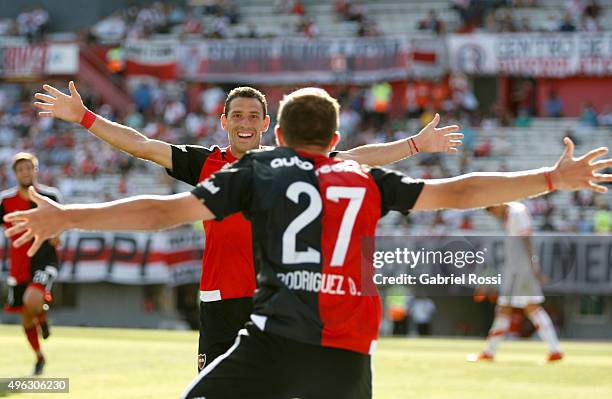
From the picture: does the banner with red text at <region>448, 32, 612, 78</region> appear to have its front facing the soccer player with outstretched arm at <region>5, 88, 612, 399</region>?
yes

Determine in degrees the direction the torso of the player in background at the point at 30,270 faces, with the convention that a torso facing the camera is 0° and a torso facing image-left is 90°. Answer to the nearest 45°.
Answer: approximately 0°

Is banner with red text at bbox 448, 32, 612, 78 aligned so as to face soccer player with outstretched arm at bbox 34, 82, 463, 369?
yes

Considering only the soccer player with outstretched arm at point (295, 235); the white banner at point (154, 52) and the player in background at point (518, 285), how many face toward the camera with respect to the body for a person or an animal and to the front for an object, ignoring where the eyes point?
1

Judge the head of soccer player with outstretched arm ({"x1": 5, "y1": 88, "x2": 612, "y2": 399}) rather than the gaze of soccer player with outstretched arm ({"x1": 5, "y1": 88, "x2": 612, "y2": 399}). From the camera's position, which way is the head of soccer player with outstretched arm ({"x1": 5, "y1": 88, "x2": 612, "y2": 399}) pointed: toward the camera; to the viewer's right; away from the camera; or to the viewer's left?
away from the camera

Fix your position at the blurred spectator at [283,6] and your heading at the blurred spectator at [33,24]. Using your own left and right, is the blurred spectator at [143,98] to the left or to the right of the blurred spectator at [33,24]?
left

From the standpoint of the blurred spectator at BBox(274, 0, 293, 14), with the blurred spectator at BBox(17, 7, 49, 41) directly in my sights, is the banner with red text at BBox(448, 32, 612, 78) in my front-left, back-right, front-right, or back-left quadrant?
back-left

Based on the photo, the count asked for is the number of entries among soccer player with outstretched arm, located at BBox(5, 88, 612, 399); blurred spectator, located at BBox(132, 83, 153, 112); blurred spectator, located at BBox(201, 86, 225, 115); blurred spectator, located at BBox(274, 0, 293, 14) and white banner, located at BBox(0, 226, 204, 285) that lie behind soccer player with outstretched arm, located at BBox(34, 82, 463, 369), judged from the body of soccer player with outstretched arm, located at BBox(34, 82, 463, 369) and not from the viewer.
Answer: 4

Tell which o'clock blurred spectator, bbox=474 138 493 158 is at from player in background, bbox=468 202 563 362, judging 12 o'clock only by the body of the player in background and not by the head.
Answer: The blurred spectator is roughly at 3 o'clock from the player in background.

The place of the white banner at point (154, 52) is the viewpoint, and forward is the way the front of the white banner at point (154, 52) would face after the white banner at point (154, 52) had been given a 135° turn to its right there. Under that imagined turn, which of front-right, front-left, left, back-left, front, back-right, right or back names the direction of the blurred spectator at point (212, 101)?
back

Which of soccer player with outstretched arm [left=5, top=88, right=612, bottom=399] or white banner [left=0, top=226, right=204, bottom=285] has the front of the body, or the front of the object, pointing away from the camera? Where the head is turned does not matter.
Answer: the soccer player with outstretched arm

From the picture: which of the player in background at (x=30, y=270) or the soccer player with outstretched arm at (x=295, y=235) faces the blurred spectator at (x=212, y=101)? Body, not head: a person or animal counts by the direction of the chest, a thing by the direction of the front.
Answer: the soccer player with outstretched arm

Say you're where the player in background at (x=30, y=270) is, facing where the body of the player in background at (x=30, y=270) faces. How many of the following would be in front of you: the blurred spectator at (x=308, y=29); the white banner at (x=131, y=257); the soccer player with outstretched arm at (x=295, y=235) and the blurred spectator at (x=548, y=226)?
1

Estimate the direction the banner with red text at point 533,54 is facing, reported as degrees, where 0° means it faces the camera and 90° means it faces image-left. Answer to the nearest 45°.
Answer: approximately 0°

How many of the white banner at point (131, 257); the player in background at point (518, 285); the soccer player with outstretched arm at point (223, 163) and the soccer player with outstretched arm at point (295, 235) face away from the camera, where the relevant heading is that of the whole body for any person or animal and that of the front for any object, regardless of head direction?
1
